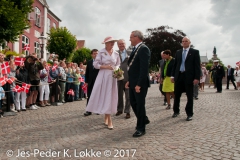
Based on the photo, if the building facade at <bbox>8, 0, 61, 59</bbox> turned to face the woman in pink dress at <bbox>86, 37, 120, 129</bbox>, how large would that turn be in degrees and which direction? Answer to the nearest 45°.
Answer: approximately 45° to its right

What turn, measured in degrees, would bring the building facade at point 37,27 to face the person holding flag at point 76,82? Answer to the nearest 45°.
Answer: approximately 45° to its right

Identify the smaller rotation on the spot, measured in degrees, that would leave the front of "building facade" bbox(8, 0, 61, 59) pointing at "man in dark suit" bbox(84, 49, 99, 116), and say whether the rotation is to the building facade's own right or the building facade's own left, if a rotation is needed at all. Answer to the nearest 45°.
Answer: approximately 45° to the building facade's own right

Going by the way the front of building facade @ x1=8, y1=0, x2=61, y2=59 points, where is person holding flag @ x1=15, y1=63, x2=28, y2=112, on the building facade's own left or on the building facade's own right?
on the building facade's own right

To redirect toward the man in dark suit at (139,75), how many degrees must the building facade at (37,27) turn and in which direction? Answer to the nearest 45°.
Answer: approximately 45° to its right

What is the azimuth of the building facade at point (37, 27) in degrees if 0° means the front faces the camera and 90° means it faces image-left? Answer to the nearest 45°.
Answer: approximately 315°
